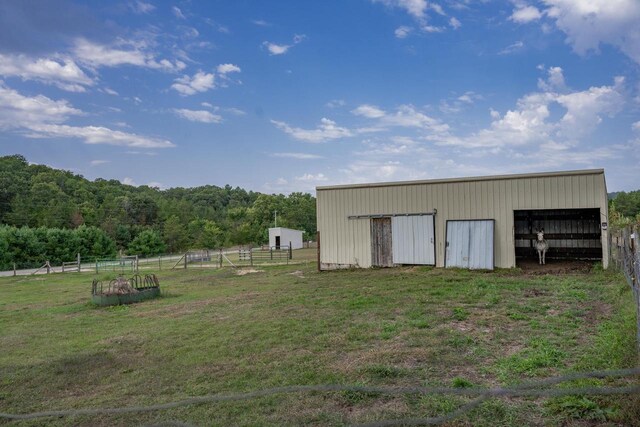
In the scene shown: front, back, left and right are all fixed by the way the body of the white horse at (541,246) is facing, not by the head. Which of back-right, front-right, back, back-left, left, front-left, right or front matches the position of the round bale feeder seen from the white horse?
front-right

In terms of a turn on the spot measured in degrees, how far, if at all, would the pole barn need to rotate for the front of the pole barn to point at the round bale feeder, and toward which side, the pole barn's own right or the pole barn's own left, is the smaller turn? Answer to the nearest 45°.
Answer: approximately 45° to the pole barn's own right

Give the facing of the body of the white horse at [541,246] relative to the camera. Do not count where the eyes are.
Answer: toward the camera
